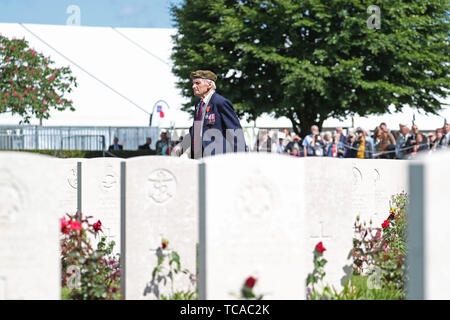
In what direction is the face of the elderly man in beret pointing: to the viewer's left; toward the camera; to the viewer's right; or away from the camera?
to the viewer's left

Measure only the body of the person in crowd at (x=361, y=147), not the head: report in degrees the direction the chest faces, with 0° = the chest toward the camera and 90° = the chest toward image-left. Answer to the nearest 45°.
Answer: approximately 0°

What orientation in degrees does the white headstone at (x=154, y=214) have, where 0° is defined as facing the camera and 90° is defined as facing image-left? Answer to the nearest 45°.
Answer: approximately 0°

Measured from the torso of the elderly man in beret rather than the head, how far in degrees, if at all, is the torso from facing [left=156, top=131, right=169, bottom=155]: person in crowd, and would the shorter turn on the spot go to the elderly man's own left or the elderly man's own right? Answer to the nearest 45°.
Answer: approximately 135° to the elderly man's own right

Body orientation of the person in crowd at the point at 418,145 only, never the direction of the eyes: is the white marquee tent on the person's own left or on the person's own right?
on the person's own right

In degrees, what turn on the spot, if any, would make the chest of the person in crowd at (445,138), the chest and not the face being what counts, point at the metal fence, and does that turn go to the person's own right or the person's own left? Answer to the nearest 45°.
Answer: approximately 90° to the person's own right

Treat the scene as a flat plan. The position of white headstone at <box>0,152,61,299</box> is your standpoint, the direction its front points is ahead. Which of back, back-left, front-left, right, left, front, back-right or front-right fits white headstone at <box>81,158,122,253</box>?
back

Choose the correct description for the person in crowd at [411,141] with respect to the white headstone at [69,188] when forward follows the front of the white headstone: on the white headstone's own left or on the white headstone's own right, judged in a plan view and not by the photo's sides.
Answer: on the white headstone's own left

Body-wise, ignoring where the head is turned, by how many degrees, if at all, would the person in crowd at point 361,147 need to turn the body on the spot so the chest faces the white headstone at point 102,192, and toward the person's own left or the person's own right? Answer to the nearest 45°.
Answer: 0° — they already face it
